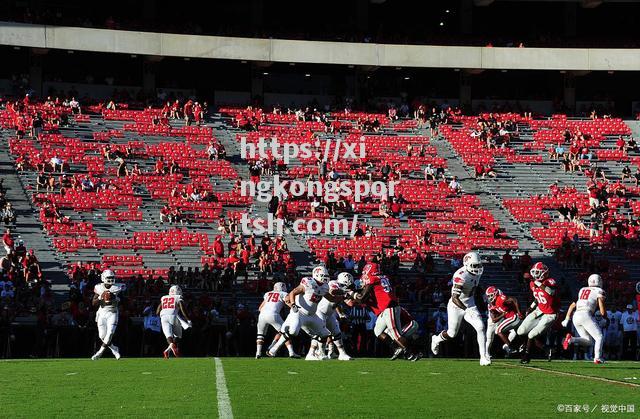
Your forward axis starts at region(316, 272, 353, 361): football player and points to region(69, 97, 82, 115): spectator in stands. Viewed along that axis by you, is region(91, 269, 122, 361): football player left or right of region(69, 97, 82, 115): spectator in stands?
left

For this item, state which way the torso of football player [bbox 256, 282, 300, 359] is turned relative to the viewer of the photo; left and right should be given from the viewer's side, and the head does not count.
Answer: facing away from the viewer and to the right of the viewer

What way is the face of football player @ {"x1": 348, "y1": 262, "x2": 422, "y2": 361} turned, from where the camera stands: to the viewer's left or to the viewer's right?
to the viewer's left

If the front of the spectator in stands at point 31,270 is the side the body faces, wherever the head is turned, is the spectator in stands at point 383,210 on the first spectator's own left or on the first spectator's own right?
on the first spectator's own left

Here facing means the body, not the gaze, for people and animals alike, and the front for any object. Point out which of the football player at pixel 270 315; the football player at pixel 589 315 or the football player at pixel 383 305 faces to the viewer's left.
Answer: the football player at pixel 383 305

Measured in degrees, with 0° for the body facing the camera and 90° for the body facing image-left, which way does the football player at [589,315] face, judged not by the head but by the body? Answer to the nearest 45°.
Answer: approximately 225°

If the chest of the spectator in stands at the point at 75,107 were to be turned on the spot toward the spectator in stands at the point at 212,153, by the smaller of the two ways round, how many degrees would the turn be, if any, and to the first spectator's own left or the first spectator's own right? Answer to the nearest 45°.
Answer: approximately 45° to the first spectator's own left

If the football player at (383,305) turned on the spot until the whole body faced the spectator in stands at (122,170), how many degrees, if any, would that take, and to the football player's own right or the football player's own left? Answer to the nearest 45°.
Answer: approximately 45° to the football player's own right
